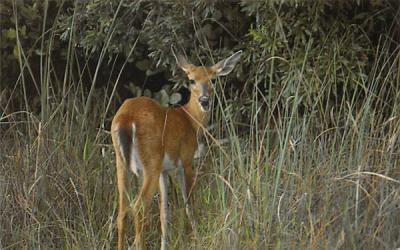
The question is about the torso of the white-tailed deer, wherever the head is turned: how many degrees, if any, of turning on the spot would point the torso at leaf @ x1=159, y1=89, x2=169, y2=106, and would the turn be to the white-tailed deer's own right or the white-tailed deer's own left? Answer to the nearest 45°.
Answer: approximately 45° to the white-tailed deer's own left

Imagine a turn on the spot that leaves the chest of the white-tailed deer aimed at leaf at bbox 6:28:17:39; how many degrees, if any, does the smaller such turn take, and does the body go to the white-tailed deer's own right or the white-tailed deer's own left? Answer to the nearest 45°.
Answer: approximately 90° to the white-tailed deer's own left

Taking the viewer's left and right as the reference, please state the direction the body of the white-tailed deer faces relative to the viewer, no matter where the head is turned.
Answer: facing away from the viewer and to the right of the viewer
